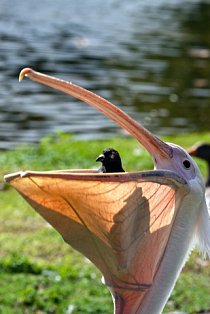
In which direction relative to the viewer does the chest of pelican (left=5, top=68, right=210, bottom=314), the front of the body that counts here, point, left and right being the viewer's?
facing to the left of the viewer

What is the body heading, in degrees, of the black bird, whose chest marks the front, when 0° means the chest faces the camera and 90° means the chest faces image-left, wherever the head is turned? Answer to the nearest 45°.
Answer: approximately 90°
